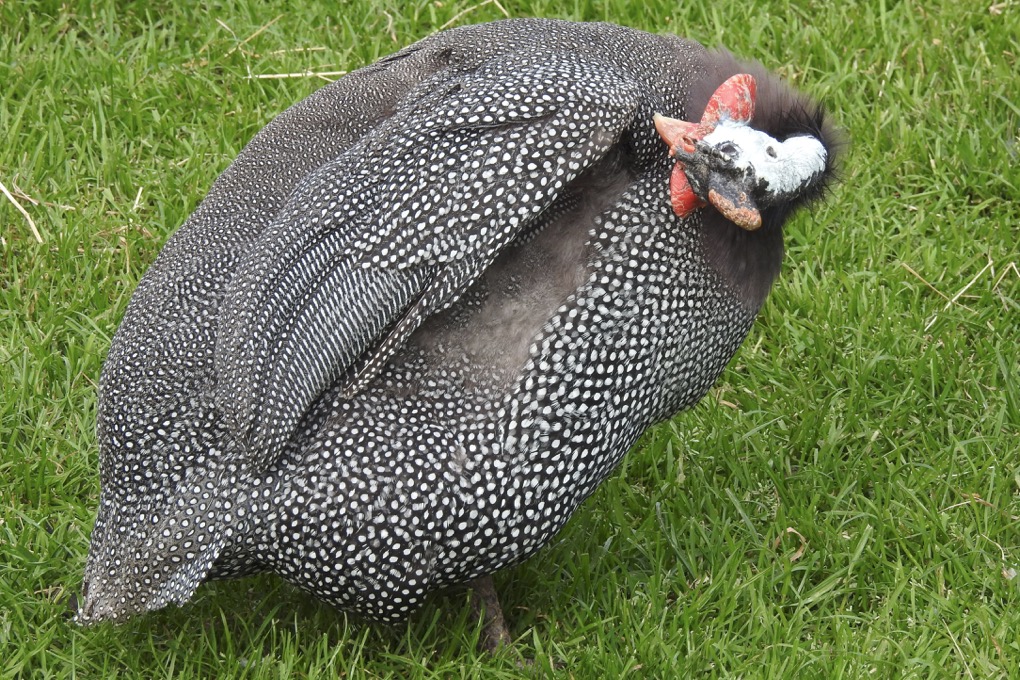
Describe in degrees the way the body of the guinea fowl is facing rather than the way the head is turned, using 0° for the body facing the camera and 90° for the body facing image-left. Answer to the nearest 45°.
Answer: approximately 270°

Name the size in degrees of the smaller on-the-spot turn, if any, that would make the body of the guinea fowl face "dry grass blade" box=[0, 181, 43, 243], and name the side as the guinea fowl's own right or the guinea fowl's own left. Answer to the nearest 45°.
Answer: approximately 135° to the guinea fowl's own left
